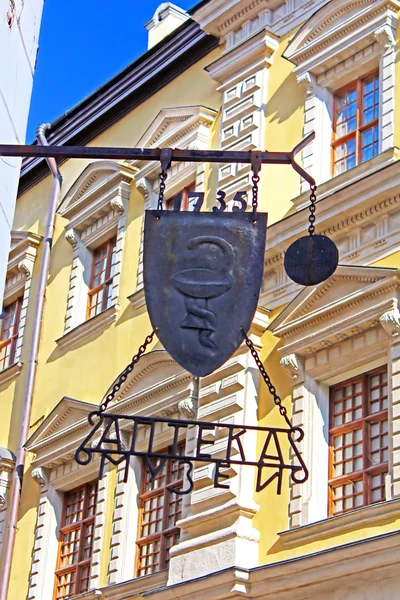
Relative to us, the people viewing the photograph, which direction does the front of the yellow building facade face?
facing the viewer and to the left of the viewer

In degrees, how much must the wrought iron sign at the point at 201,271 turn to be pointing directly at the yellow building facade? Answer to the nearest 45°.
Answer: approximately 180°

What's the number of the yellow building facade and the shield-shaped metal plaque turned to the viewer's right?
0

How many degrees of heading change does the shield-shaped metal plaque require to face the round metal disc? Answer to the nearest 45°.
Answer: approximately 135° to its left

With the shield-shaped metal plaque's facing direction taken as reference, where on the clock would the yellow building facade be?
The yellow building facade is roughly at 6 o'clock from the shield-shaped metal plaque.

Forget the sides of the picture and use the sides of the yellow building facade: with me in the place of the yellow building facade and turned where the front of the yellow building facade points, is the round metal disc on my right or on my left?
on my left

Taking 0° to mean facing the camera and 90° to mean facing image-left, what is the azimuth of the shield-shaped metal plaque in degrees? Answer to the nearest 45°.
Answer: approximately 0°

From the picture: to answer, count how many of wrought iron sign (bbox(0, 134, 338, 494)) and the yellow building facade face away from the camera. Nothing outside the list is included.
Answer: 0

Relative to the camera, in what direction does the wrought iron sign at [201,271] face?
facing the viewer
